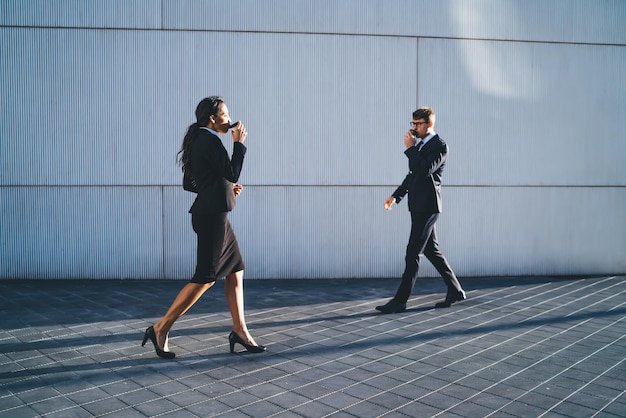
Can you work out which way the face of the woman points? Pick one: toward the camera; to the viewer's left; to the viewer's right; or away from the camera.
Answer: to the viewer's right

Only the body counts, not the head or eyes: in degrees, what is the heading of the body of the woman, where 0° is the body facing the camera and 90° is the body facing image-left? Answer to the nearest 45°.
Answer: approximately 270°

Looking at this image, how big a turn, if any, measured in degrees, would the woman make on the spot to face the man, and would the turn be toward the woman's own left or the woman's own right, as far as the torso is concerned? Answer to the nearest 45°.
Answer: approximately 45° to the woman's own left
